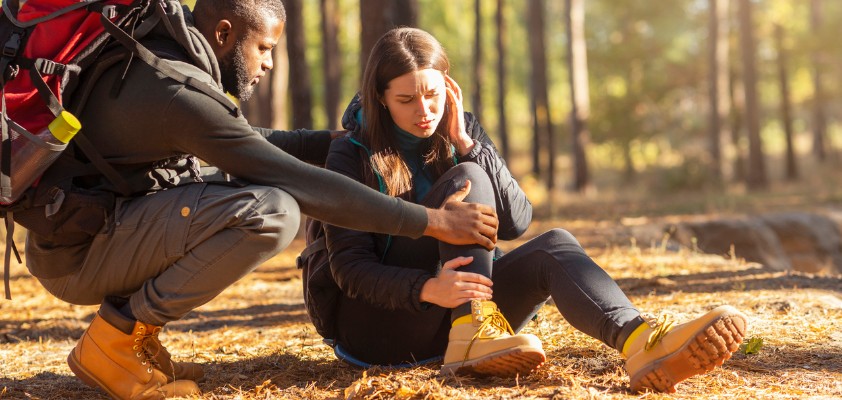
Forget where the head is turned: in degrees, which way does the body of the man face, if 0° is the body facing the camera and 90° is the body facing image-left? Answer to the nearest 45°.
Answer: approximately 270°

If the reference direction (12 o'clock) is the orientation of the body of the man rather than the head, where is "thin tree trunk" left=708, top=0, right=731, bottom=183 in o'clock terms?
The thin tree trunk is roughly at 10 o'clock from the man.

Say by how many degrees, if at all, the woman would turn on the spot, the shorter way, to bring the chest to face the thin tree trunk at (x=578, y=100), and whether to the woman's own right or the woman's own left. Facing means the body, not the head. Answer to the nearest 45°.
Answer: approximately 135° to the woman's own left

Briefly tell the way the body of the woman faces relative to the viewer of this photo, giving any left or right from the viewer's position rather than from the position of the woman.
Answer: facing the viewer and to the right of the viewer

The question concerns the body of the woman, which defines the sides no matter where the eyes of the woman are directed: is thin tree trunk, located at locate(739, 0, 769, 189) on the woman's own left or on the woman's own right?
on the woman's own left

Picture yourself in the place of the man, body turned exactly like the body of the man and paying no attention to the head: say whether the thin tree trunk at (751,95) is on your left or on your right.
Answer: on your left

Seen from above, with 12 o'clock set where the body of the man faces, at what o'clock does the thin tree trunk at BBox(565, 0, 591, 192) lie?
The thin tree trunk is roughly at 10 o'clock from the man.

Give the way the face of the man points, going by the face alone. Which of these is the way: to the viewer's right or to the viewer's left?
to the viewer's right

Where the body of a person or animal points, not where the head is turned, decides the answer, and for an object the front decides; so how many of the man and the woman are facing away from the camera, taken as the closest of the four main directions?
0

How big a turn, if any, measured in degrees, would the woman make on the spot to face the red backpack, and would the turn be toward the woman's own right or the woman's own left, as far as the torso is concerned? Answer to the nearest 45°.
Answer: approximately 90° to the woman's own right

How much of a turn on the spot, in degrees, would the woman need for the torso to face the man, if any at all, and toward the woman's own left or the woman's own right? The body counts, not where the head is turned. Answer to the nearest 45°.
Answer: approximately 90° to the woman's own right
